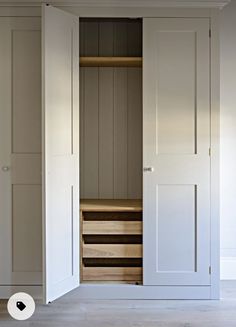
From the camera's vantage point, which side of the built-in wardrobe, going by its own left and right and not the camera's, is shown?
front
